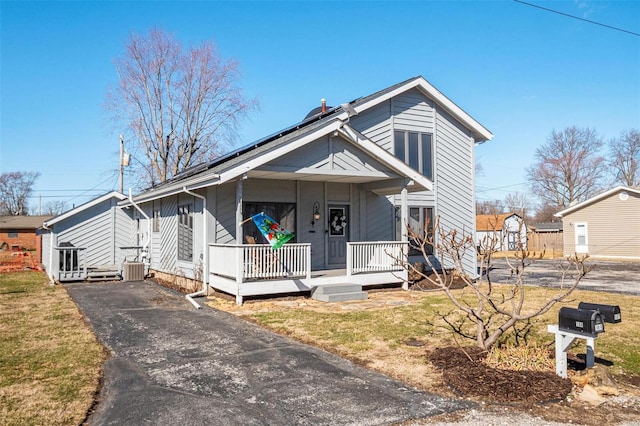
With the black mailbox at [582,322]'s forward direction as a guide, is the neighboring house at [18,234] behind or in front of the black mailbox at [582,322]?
behind

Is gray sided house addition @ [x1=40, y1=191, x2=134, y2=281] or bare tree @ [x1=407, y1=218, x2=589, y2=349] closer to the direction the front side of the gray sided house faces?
the bare tree

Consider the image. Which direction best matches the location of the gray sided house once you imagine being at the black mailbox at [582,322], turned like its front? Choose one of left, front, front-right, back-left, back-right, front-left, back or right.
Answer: back

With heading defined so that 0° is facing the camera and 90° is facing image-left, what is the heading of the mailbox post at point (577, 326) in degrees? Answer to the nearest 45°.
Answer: approximately 315°

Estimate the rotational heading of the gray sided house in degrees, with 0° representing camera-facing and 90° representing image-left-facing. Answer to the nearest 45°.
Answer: approximately 315°

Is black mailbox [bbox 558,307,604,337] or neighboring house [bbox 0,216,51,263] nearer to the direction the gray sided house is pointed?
the black mailbox
